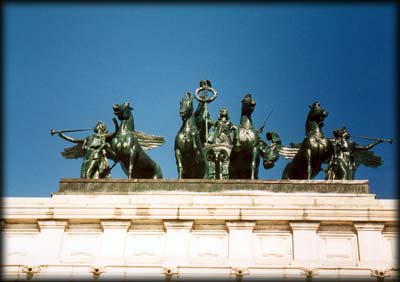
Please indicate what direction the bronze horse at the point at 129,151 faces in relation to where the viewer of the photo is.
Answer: facing the viewer and to the left of the viewer

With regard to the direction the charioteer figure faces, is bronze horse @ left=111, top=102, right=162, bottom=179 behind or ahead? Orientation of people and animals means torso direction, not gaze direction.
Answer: ahead

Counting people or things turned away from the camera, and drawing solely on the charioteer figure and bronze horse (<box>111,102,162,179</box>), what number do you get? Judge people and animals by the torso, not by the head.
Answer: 0

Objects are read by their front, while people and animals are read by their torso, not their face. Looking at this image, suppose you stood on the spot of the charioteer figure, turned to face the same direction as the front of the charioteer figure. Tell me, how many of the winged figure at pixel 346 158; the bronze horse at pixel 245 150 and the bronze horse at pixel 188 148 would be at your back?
0

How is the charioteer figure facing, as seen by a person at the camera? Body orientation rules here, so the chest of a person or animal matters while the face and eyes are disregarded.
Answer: facing the viewer

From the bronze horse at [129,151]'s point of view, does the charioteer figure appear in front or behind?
behind

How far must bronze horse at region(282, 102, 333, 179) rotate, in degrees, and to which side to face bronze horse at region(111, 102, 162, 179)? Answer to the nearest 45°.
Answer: approximately 135° to its right

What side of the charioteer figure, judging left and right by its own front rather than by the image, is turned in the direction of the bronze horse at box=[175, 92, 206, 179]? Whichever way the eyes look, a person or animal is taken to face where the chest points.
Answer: front

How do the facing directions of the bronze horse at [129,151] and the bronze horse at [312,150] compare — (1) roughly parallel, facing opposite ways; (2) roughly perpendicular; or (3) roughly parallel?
roughly perpendicular

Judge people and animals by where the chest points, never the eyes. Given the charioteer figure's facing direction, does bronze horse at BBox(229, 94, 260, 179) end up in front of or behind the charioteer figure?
in front

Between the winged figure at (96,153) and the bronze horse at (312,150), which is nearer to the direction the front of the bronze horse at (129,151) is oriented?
the winged figure

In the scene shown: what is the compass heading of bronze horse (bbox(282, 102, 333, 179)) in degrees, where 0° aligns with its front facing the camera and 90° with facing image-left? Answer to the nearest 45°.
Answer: approximately 315°

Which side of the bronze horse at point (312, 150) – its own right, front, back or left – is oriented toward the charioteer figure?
back

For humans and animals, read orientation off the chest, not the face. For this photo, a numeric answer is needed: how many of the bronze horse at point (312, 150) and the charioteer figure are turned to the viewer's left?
0

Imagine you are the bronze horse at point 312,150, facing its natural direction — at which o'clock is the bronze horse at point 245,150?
the bronze horse at point 245,150 is roughly at 4 o'clock from the bronze horse at point 312,150.

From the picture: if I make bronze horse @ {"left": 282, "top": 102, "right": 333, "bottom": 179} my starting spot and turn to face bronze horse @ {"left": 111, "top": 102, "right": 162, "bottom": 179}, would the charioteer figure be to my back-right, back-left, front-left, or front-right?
front-right
